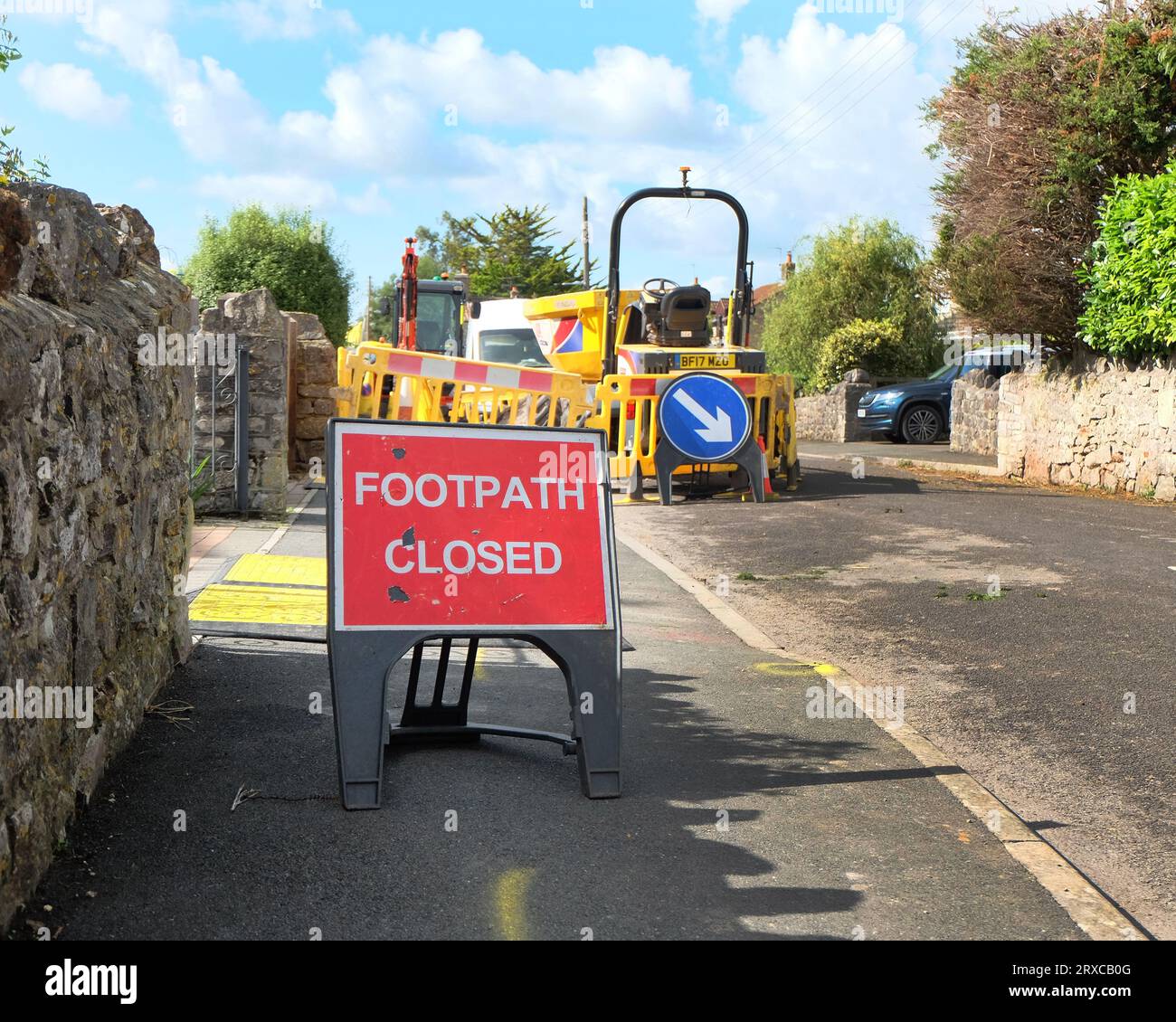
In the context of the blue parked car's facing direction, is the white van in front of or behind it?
in front

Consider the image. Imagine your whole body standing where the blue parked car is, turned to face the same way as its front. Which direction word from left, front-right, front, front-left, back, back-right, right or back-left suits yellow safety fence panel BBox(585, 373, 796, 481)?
front-left

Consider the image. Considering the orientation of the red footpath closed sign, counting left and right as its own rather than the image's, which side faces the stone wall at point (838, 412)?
back

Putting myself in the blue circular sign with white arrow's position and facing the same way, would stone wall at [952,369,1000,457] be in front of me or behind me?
behind

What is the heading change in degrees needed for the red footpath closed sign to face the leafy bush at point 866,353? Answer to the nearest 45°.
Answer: approximately 180°

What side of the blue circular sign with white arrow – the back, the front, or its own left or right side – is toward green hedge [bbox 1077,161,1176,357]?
left

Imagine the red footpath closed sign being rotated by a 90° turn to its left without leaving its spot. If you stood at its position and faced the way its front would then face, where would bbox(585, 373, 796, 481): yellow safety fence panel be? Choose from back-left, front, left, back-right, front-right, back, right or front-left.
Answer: left

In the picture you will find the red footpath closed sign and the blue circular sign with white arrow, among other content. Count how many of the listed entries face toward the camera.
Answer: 2

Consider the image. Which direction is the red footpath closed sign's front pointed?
toward the camera

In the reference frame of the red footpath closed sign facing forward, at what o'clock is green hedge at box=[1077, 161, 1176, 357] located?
The green hedge is roughly at 7 o'clock from the red footpath closed sign.

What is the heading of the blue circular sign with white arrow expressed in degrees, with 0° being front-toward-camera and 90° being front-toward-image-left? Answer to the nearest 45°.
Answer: approximately 0°

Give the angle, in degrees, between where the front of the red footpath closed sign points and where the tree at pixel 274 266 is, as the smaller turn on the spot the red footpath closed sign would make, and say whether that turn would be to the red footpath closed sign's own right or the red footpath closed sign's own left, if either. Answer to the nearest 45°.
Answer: approximately 180°

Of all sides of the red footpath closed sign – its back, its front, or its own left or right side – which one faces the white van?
back

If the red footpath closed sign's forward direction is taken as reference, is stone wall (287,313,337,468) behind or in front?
behind
